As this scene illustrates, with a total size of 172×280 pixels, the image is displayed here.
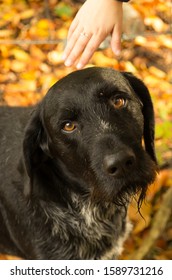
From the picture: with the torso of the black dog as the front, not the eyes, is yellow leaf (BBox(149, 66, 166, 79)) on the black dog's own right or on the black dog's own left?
on the black dog's own left

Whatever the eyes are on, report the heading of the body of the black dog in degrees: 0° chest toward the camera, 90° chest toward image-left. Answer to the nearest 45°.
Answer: approximately 315°

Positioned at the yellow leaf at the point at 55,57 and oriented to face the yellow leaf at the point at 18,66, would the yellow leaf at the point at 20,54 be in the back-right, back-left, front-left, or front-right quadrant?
front-right

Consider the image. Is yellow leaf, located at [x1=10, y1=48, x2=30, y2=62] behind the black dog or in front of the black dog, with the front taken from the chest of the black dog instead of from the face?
behind

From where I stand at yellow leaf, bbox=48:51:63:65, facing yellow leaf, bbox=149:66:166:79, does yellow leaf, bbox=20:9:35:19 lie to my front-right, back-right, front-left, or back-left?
back-left

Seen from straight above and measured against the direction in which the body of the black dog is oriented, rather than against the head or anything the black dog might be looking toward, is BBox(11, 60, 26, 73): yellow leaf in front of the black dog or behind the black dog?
behind
